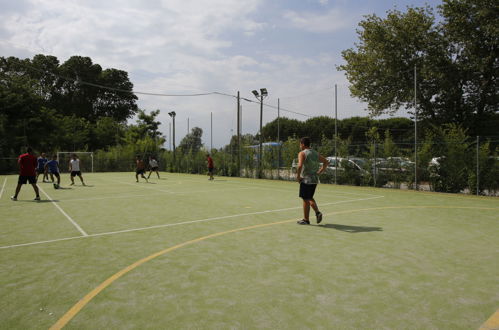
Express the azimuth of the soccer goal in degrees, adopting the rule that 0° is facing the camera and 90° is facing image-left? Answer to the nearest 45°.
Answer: approximately 0°

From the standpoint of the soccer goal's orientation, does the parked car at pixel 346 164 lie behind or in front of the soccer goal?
in front

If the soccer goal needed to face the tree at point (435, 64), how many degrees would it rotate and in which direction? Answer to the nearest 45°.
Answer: approximately 45° to its left

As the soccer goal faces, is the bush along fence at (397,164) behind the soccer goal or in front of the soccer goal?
in front
